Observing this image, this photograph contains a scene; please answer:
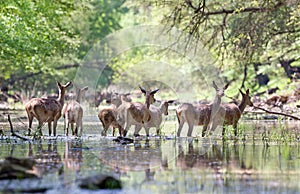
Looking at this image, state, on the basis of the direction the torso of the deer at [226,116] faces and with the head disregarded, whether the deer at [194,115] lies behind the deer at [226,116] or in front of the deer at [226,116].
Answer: behind

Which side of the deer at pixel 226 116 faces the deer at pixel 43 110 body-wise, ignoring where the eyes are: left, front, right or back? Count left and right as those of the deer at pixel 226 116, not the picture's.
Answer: back

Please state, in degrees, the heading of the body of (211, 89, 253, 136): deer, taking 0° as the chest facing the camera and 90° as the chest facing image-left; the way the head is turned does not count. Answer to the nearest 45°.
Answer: approximately 270°

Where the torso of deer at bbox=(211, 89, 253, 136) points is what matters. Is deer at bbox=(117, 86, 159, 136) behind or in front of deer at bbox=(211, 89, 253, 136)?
behind

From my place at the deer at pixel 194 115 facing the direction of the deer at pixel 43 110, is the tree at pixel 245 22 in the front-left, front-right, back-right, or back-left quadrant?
back-right
